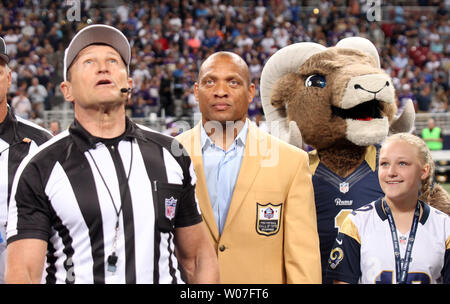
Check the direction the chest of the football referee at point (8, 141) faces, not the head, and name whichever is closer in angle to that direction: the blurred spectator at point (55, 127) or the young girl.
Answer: the young girl

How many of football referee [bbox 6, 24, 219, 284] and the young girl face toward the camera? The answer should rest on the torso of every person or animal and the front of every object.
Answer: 2

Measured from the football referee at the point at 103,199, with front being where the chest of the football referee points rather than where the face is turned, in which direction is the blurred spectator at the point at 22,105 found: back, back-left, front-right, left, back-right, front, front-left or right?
back

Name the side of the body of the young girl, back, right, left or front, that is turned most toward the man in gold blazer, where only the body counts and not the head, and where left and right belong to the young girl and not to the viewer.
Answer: right

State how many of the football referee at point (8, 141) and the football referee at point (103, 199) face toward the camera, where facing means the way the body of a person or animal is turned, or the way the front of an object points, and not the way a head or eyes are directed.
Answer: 2

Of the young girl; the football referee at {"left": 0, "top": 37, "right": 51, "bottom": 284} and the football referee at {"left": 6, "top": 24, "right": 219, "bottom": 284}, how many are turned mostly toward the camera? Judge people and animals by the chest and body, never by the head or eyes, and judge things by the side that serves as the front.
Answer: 3

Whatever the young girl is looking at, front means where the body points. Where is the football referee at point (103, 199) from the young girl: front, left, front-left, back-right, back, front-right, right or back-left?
front-right

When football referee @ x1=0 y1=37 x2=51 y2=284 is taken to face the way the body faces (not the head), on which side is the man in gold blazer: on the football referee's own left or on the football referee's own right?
on the football referee's own left

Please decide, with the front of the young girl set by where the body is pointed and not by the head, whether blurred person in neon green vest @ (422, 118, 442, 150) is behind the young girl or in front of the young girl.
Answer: behind

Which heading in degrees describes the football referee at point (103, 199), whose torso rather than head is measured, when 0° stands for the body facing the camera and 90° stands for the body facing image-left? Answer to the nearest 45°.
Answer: approximately 0°
